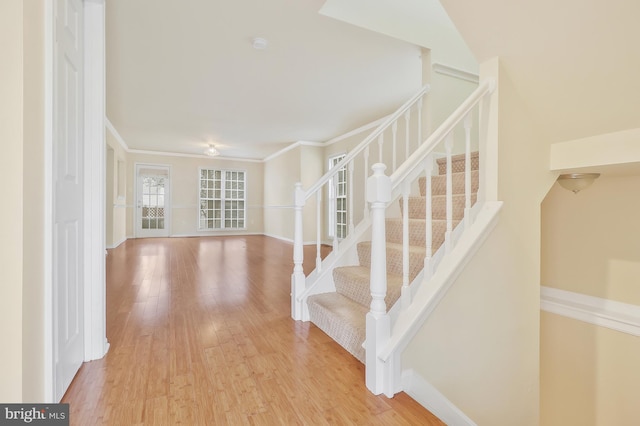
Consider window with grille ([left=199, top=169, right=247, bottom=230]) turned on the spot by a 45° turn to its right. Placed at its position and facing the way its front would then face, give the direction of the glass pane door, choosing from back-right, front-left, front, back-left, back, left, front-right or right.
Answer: front-right

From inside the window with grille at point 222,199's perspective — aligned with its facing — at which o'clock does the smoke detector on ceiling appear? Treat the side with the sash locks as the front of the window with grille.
The smoke detector on ceiling is roughly at 12 o'clock from the window with grille.

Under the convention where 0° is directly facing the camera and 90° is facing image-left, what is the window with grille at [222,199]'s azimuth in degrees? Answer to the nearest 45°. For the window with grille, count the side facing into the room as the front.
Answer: approximately 0°

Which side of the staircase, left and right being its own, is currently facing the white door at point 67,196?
front

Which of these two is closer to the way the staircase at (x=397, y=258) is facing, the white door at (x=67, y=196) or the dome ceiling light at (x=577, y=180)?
the white door

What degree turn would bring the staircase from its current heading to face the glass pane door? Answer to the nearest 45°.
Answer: approximately 90° to its right

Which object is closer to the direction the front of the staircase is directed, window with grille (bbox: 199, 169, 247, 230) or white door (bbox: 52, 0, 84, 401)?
the white door

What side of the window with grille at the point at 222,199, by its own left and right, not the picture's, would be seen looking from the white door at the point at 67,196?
front

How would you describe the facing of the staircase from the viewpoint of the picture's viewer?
facing the viewer and to the left of the viewer

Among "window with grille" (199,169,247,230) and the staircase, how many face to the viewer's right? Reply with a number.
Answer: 0
